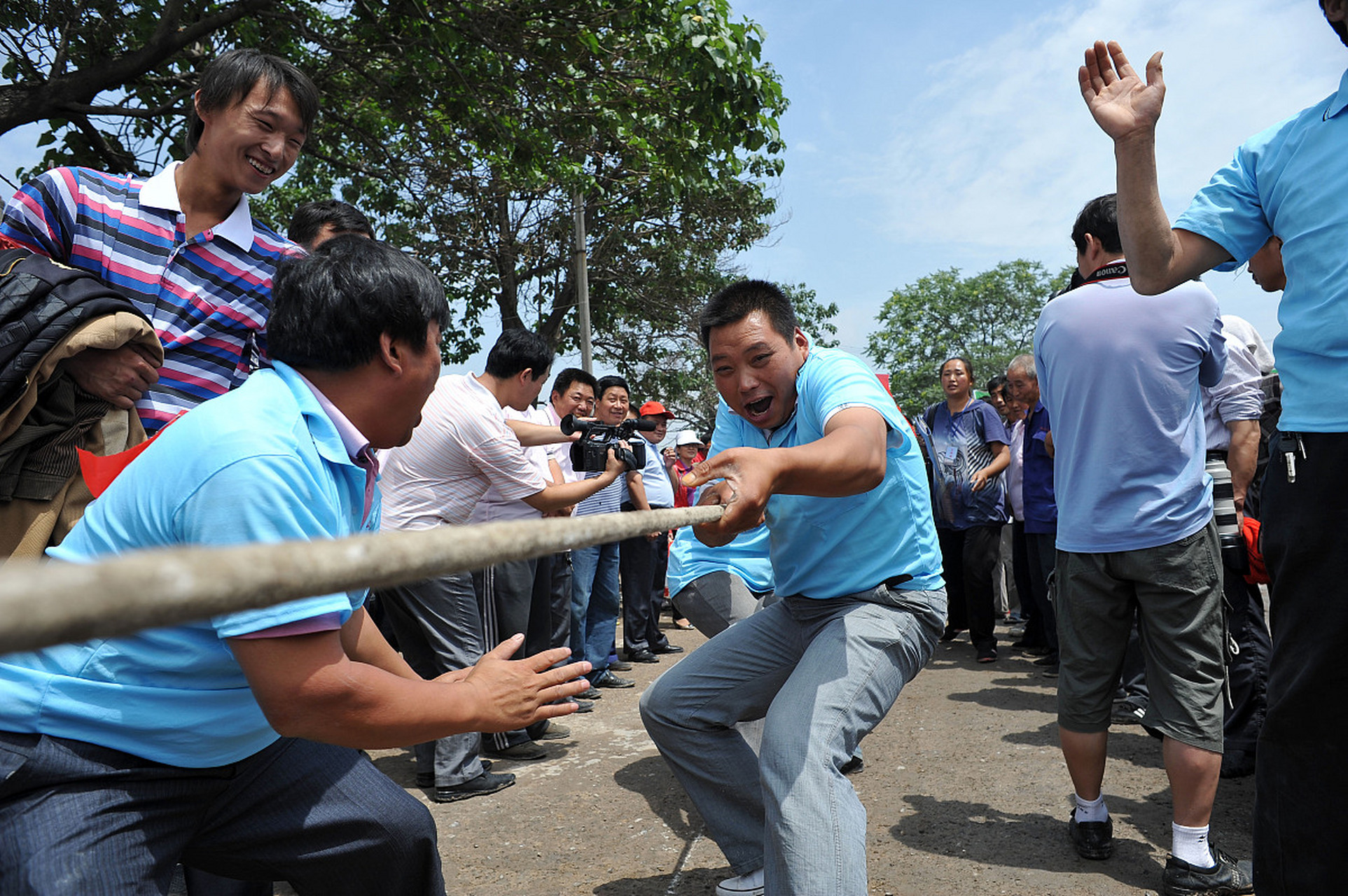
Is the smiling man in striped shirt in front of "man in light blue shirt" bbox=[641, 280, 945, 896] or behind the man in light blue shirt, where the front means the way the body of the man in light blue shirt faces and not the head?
in front

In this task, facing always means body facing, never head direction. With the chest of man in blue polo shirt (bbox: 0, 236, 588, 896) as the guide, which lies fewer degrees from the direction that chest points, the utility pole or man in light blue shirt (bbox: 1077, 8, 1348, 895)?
the man in light blue shirt

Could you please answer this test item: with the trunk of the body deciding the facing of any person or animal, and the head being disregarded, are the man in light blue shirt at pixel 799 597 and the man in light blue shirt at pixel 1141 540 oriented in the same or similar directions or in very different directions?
very different directions

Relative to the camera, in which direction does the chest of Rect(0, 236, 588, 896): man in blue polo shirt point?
to the viewer's right

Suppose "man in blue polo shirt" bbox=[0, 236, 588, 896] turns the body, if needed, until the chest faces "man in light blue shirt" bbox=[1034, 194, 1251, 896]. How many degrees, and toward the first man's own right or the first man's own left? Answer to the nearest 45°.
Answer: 0° — they already face them

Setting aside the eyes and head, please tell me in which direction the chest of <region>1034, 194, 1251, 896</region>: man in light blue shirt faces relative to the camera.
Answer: away from the camera

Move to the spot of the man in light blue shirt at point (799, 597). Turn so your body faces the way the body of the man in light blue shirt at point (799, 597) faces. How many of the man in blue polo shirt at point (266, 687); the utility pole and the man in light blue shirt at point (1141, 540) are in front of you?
1

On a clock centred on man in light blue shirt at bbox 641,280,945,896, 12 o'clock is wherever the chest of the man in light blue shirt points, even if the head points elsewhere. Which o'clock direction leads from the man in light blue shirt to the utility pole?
The utility pole is roughly at 4 o'clock from the man in light blue shirt.

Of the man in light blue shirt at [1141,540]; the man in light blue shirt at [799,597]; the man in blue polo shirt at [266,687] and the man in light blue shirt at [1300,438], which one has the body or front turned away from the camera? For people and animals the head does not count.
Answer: the man in light blue shirt at [1141,540]

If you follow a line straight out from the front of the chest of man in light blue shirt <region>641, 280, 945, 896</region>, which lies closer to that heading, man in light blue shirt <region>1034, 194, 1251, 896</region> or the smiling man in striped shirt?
the smiling man in striped shirt

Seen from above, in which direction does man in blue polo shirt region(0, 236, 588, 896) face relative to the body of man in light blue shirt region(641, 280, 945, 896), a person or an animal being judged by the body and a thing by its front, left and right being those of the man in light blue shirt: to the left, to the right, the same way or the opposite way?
the opposite way

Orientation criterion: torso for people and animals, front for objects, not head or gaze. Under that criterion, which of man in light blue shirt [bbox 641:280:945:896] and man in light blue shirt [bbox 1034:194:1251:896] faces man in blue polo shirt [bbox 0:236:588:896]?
man in light blue shirt [bbox 641:280:945:896]

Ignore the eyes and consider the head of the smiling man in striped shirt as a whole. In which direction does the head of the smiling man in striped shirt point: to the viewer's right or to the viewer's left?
to the viewer's right
